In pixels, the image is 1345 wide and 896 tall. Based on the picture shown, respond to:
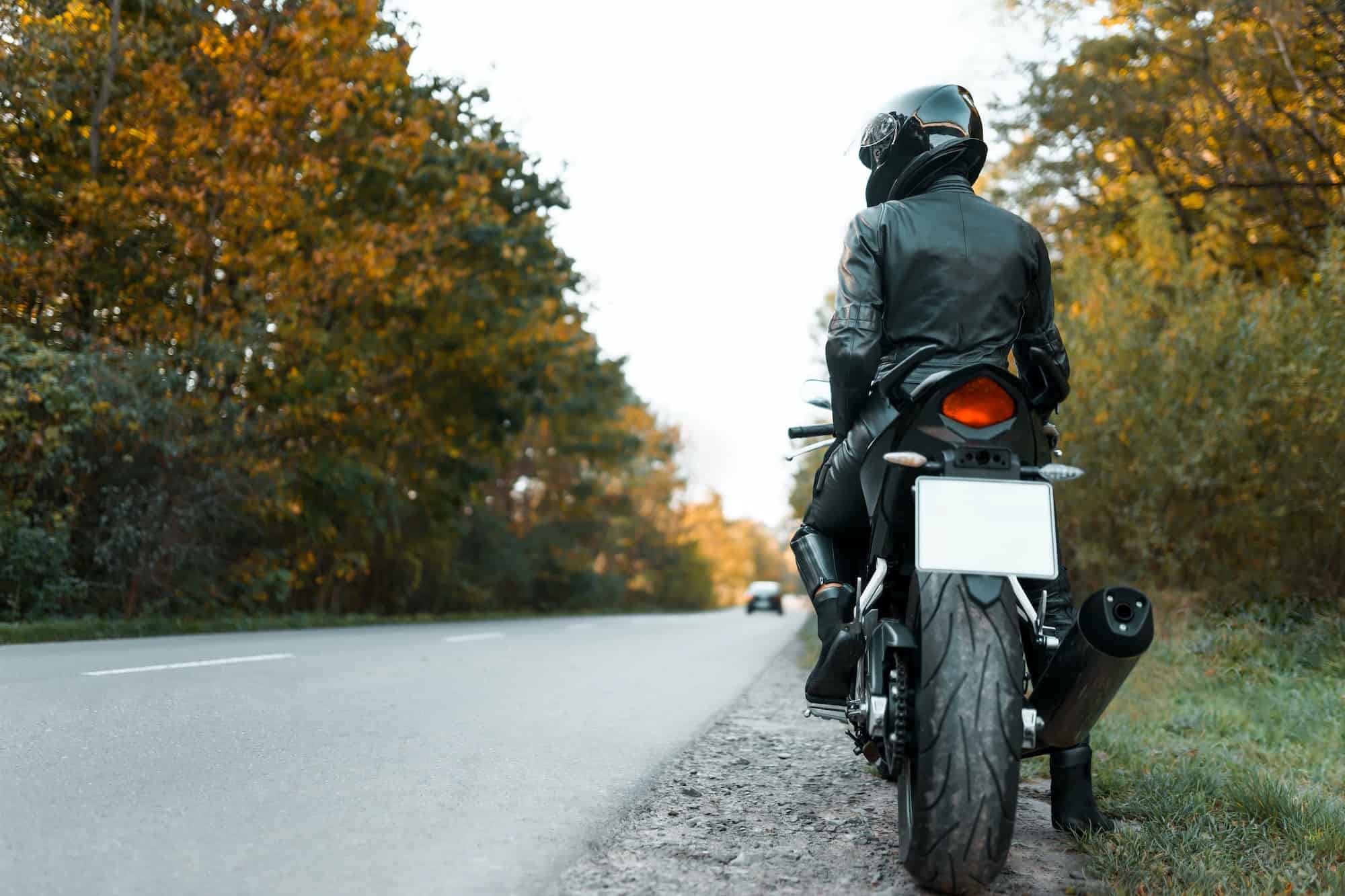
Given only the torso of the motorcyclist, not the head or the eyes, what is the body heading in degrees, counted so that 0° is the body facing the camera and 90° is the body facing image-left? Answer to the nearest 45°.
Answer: approximately 180°

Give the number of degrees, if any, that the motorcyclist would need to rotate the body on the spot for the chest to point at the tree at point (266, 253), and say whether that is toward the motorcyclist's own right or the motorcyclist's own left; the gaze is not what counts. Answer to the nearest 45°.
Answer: approximately 45° to the motorcyclist's own left

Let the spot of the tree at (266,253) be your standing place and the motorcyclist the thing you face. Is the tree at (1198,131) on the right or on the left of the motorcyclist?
left

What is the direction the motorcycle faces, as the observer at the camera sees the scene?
facing away from the viewer

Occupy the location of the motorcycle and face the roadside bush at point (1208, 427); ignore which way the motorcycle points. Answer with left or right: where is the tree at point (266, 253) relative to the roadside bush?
left

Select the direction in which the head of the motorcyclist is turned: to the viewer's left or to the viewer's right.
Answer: to the viewer's left
